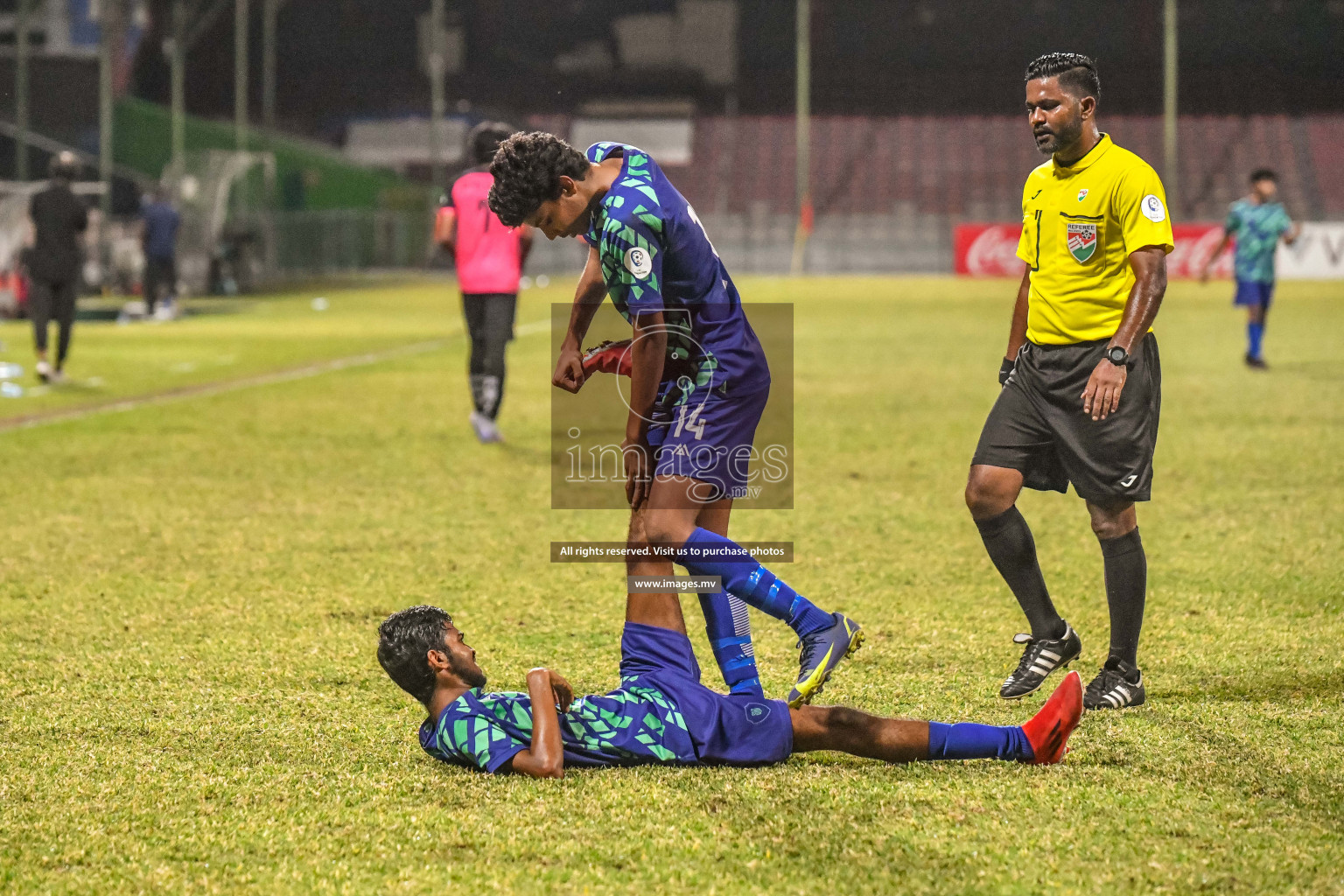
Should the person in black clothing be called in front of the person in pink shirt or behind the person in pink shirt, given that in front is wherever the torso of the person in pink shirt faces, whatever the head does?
in front

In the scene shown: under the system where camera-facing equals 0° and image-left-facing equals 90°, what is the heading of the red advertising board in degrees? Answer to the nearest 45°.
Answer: approximately 0°

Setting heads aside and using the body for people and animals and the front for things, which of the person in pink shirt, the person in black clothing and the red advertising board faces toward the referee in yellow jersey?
the red advertising board

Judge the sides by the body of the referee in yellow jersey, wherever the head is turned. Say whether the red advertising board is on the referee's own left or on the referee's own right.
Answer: on the referee's own right

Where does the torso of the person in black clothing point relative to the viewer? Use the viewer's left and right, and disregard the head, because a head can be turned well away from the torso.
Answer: facing away from the viewer

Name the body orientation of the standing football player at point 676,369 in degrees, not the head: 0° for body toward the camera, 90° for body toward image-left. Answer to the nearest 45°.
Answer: approximately 90°

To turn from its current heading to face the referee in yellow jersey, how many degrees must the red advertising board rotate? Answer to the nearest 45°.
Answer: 0° — it already faces them

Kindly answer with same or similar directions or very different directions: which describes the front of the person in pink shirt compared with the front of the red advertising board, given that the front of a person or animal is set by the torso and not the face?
very different directions

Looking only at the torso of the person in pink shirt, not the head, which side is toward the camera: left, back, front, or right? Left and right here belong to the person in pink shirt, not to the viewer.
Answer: back

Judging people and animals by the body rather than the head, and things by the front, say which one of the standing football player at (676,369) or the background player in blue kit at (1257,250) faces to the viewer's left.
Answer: the standing football player
